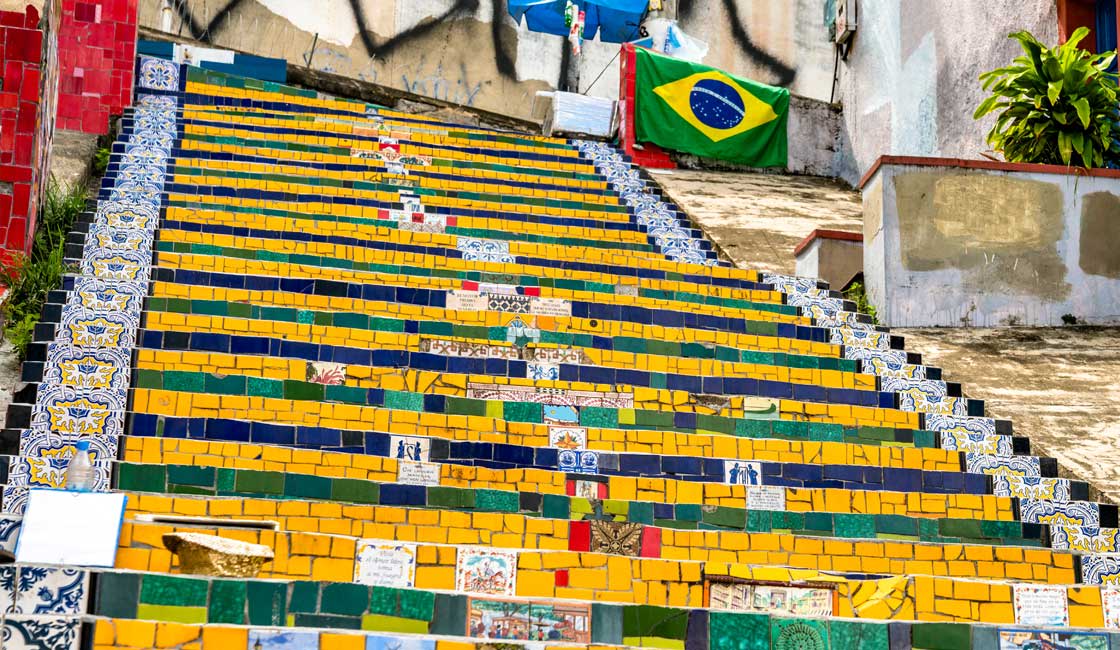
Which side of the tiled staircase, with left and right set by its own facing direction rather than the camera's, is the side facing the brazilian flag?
back

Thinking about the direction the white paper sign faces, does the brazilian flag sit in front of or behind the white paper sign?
behind

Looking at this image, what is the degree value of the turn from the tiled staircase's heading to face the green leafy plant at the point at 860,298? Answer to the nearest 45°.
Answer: approximately 135° to its left

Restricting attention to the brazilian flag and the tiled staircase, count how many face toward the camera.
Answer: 2

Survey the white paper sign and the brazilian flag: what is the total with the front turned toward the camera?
2

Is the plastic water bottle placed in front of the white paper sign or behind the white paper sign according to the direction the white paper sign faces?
behind

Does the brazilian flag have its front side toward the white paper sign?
yes

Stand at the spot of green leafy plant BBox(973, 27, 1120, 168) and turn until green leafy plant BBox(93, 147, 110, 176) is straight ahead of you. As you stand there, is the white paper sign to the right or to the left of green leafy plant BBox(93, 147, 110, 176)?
left

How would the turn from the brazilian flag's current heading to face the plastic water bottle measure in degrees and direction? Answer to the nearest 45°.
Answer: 0° — it already faces it

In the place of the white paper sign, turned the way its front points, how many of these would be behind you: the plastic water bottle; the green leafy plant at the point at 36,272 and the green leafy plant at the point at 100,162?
3

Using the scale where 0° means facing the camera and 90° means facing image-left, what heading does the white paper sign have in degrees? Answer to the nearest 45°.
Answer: approximately 0°
